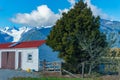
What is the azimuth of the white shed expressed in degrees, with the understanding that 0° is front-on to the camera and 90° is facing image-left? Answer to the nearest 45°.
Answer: approximately 45°
